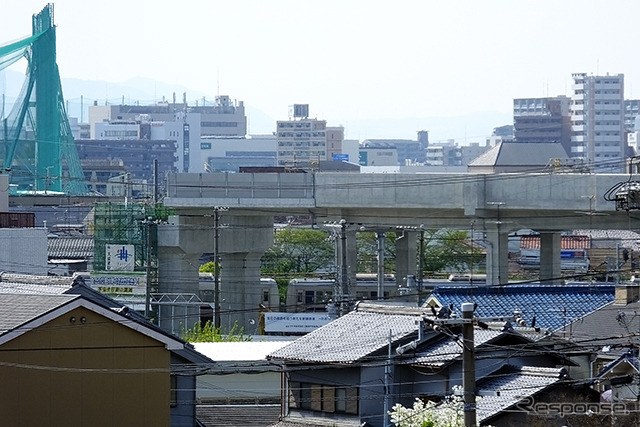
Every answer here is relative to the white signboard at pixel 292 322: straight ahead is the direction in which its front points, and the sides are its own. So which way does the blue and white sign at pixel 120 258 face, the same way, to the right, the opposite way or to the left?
the same way

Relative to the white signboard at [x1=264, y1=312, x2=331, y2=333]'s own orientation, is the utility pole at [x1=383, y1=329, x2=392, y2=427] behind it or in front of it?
in front

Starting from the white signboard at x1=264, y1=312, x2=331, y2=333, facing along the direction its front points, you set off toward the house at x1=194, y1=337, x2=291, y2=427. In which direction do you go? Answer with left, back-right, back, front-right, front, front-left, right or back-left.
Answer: front

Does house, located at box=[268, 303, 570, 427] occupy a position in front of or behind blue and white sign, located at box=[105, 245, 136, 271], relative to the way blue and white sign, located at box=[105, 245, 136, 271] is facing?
in front

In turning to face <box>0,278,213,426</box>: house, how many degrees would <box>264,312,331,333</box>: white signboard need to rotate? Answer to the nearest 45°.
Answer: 0° — it already faces it

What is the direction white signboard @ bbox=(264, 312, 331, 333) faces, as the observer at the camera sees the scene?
facing the viewer

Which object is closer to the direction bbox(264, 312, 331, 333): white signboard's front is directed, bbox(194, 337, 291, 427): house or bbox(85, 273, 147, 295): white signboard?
the house

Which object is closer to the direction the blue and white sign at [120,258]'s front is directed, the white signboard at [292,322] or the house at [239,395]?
the house

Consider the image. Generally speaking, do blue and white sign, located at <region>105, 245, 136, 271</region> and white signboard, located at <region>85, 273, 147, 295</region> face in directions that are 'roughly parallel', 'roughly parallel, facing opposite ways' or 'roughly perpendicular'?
roughly parallel

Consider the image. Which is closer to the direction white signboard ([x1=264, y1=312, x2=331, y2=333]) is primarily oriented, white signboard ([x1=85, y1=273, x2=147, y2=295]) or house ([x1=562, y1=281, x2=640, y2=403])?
the house

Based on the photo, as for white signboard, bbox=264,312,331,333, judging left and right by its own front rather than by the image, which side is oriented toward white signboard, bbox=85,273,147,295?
right
